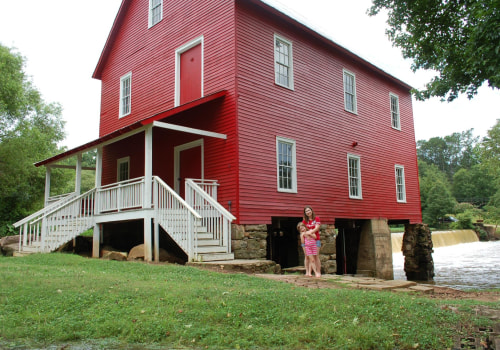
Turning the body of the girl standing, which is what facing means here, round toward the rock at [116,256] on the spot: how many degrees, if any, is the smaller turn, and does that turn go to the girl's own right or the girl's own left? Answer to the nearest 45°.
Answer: approximately 90° to the girl's own right

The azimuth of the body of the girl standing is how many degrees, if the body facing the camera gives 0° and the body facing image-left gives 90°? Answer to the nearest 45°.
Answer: approximately 0°

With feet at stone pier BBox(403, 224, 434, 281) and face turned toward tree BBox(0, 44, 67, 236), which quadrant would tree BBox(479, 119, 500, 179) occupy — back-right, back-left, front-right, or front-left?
back-right

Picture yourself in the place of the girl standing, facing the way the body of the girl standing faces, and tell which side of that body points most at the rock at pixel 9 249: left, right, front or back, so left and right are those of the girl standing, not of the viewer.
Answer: right

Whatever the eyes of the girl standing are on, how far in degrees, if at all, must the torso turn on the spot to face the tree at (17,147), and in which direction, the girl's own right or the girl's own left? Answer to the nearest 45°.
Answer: approximately 135° to the girl's own right

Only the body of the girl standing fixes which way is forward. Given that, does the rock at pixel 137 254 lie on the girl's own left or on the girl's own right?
on the girl's own right
